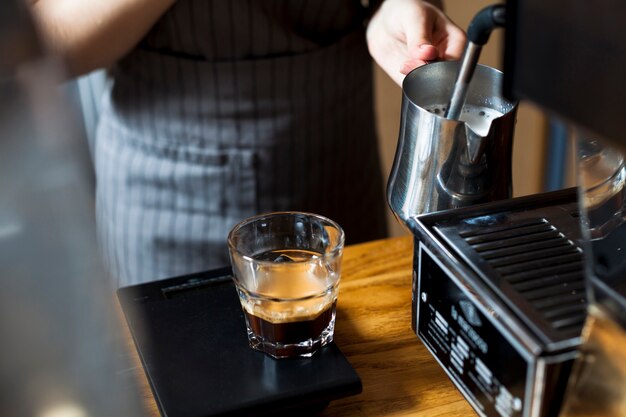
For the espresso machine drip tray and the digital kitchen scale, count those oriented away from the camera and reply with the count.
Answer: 1

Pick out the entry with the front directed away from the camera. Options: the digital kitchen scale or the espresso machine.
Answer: the digital kitchen scale

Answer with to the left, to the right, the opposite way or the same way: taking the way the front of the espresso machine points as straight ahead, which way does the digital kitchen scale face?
to the right

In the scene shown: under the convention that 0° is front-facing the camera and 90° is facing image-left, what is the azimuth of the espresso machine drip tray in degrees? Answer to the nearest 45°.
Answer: approximately 45°

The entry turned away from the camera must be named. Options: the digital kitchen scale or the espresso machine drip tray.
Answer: the digital kitchen scale

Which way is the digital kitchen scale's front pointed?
away from the camera

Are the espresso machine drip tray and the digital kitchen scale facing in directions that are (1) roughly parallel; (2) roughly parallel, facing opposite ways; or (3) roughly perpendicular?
roughly perpendicular
